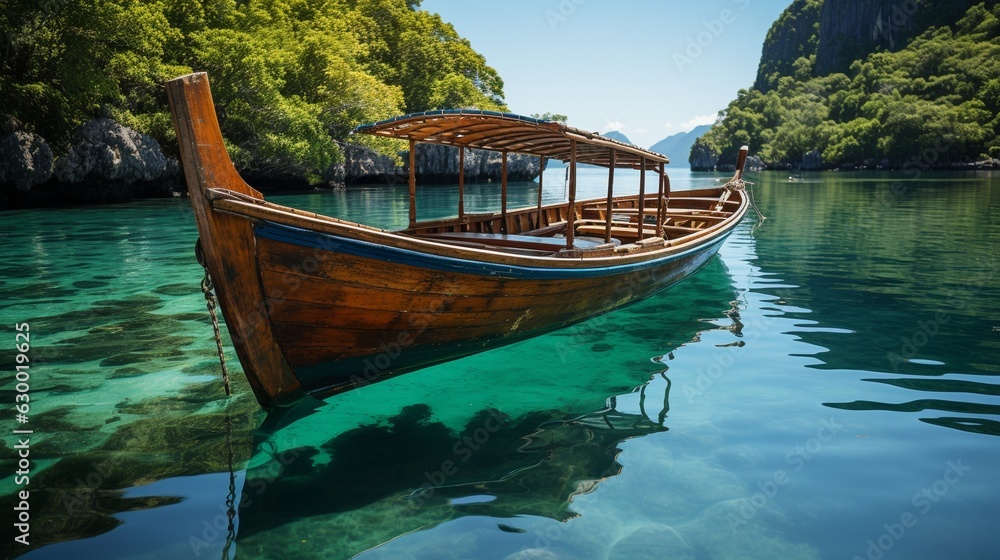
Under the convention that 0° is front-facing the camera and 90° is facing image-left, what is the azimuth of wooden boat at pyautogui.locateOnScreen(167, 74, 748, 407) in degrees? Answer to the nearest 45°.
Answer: approximately 45°
